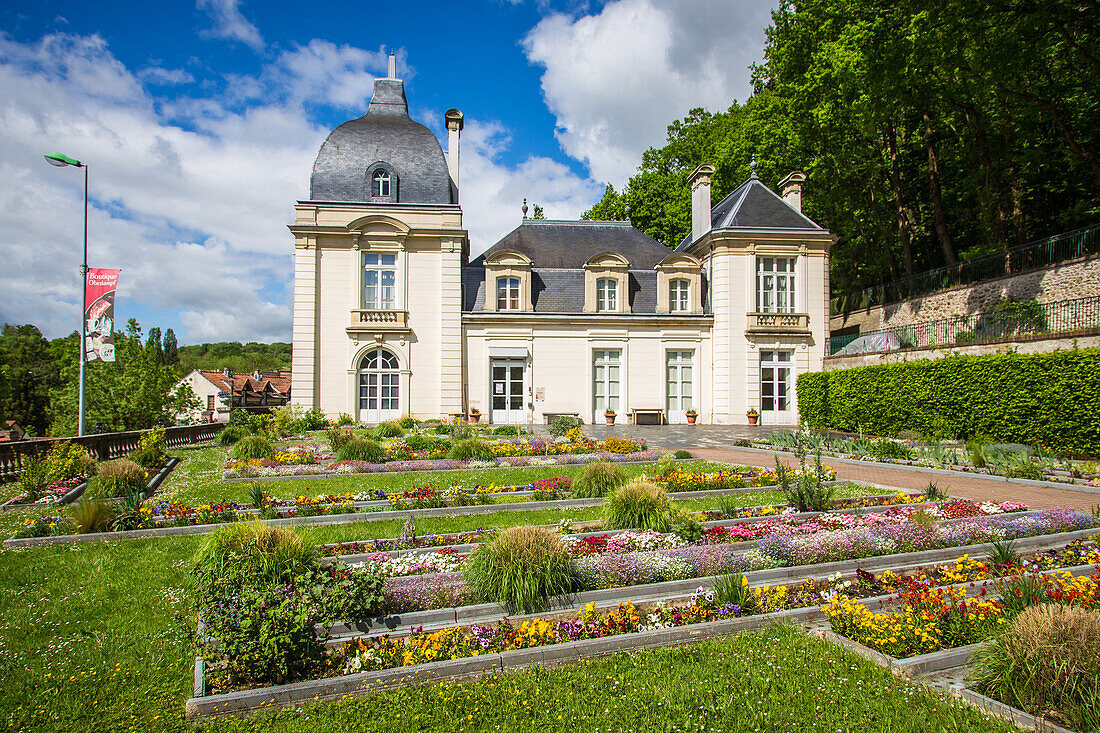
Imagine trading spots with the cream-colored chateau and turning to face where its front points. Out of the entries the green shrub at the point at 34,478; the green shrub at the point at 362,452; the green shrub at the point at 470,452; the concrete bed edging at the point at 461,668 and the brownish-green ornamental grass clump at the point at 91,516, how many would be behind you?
0

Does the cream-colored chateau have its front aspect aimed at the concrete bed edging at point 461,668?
yes

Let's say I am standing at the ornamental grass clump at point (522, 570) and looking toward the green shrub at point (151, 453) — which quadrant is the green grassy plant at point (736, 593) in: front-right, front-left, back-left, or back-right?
back-right

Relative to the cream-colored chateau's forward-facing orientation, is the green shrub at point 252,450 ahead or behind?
ahead

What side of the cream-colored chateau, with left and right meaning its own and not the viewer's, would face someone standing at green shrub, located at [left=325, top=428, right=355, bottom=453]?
front

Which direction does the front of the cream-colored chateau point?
toward the camera

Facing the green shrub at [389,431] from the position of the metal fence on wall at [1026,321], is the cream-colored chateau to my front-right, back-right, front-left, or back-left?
front-right

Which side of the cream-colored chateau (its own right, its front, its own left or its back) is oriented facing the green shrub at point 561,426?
front

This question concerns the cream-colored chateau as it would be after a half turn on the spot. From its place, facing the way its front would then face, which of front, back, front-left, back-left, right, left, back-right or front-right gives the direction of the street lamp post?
back-left

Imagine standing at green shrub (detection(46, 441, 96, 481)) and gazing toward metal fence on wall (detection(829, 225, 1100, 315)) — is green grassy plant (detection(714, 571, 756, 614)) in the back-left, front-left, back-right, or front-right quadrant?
front-right

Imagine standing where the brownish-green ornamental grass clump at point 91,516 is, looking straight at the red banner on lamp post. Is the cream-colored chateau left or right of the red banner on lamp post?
right

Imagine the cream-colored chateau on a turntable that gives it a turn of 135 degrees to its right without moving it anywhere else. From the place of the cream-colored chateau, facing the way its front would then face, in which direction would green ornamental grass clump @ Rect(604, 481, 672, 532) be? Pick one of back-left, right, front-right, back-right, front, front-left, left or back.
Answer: back-left

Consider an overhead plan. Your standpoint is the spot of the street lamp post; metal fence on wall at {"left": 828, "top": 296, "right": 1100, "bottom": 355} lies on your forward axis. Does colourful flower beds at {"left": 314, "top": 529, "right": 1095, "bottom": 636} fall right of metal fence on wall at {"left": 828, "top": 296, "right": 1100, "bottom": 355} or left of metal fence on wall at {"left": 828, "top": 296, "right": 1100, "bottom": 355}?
right

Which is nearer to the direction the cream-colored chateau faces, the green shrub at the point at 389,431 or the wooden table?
the green shrub

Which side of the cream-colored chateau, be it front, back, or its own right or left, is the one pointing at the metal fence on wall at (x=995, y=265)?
left

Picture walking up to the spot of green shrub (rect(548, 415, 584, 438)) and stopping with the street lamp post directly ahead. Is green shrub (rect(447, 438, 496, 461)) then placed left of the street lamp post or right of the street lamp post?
left

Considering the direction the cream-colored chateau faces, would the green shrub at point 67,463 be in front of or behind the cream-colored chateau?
in front
